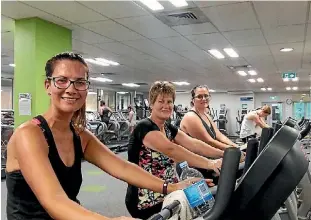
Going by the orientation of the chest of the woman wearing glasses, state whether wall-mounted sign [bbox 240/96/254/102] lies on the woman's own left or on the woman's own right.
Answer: on the woman's own left

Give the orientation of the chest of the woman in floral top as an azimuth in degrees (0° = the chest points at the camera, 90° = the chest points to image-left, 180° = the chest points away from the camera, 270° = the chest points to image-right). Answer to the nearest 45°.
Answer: approximately 315°

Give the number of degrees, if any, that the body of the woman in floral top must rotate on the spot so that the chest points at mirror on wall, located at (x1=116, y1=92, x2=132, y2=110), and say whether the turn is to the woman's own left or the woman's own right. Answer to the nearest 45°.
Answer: approximately 135° to the woman's own left

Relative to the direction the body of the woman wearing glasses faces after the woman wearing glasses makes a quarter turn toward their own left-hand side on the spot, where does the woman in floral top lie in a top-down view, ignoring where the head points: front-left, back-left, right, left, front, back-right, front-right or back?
front

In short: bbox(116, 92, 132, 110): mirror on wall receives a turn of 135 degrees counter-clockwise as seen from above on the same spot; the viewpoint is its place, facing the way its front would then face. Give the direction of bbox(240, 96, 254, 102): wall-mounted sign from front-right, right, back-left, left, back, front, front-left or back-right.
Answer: front-right

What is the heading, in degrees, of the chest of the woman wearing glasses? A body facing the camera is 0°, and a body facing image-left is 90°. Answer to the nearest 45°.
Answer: approximately 315°
